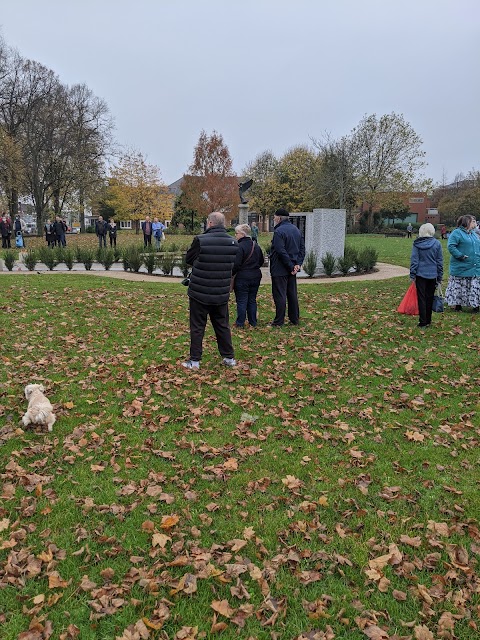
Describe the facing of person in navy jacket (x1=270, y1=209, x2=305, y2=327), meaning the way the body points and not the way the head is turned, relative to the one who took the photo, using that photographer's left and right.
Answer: facing away from the viewer and to the left of the viewer

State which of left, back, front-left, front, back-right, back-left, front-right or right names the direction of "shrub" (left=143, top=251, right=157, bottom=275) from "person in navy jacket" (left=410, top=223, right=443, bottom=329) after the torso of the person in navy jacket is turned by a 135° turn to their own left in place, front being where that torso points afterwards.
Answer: right

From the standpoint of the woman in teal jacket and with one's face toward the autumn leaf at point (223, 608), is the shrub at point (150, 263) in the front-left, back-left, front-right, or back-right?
back-right

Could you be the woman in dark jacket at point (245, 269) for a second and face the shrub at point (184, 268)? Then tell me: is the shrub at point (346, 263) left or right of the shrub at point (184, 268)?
right

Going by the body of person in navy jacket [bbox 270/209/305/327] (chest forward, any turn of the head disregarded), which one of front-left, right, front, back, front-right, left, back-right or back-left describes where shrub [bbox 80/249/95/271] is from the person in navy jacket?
front

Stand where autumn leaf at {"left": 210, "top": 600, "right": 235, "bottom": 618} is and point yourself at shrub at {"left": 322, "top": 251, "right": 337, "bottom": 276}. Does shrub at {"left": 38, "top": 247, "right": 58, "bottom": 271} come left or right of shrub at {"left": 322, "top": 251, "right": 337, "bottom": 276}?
left

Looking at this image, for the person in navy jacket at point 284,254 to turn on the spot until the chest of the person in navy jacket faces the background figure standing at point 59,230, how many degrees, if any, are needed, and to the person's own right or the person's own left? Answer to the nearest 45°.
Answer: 0° — they already face them

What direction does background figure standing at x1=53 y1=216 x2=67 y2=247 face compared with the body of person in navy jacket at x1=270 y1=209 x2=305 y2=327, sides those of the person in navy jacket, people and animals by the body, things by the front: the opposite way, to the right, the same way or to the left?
the opposite way

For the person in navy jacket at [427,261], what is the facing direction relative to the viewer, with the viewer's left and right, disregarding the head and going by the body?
facing away from the viewer

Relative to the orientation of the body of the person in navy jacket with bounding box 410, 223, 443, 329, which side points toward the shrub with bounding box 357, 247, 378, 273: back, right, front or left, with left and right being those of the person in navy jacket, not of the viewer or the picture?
front

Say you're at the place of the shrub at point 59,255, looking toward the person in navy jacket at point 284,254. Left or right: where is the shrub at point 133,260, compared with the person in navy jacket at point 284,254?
left

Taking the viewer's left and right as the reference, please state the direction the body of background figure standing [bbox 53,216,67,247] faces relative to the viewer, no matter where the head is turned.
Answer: facing the viewer and to the right of the viewer
